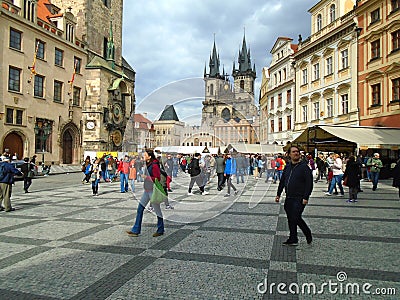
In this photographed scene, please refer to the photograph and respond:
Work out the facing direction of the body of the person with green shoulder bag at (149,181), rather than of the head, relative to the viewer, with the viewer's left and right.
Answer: facing to the left of the viewer

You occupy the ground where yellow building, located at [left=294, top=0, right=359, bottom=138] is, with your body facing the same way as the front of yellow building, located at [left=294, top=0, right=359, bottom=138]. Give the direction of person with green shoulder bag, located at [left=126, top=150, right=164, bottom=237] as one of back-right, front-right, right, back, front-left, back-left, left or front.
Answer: front-left

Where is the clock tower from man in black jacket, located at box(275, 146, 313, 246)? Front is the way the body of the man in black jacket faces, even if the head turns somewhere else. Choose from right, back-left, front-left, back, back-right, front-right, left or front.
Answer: right

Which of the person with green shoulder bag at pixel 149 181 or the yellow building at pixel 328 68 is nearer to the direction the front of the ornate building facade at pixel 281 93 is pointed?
the person with green shoulder bag

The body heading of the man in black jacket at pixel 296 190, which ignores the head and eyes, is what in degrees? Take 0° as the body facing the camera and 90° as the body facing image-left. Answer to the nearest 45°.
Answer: approximately 45°

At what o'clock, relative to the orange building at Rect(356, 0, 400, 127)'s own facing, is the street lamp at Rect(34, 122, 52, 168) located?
The street lamp is roughly at 1 o'clock from the orange building.

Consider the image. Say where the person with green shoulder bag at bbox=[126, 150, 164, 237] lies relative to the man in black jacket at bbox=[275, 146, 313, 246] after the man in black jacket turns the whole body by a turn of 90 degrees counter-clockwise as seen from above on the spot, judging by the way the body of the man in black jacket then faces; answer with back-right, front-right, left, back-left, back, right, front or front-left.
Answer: back-right

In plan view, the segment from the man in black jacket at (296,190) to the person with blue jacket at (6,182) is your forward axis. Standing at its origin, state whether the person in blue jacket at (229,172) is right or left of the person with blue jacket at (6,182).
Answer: right

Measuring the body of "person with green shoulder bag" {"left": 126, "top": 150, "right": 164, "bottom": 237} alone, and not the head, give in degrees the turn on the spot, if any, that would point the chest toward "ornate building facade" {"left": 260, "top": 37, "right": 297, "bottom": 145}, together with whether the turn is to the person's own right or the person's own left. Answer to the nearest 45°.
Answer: approximately 135° to the person's own right
